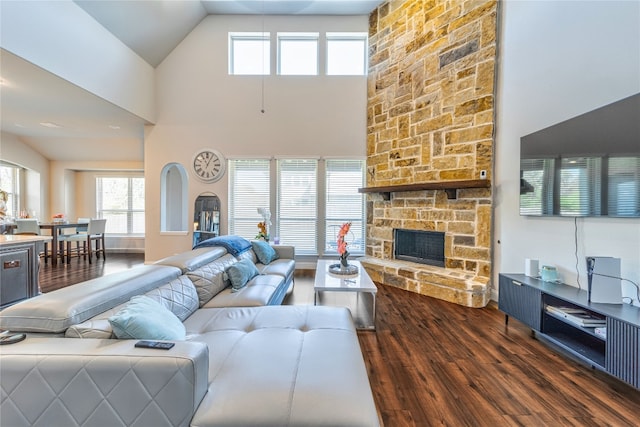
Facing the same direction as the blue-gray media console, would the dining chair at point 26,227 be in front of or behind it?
in front

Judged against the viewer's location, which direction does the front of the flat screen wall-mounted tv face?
facing the viewer and to the left of the viewer

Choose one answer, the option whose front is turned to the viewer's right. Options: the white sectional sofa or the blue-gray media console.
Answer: the white sectional sofa

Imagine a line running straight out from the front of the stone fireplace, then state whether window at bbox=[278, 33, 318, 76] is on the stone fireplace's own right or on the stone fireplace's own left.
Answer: on the stone fireplace's own right

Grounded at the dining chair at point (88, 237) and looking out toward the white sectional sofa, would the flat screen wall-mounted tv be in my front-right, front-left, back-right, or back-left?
front-left

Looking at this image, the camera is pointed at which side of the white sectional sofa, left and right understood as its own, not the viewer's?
right

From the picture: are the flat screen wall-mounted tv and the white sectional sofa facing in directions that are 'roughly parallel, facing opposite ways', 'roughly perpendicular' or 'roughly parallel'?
roughly parallel, facing opposite ways

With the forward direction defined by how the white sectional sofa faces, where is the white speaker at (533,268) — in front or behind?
in front

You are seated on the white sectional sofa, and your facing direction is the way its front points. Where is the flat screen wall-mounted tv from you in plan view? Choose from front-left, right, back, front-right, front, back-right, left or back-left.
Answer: front
